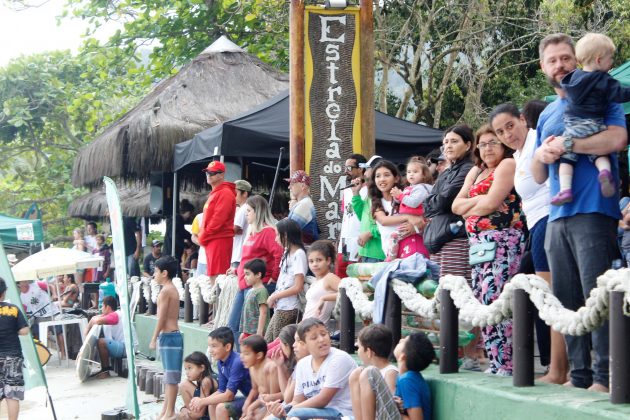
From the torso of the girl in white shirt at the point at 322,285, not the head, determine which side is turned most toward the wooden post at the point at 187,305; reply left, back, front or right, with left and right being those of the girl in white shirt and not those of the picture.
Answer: right

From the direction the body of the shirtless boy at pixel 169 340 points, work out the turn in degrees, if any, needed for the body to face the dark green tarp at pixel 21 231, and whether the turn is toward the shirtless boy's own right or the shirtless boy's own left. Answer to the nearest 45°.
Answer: approximately 90° to the shirtless boy's own right

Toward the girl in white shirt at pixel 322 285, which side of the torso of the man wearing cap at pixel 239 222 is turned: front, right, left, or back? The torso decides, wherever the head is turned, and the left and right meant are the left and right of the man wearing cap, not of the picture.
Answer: left

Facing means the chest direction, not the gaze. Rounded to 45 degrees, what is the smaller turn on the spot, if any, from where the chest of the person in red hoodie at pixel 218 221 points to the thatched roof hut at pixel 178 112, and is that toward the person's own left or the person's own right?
approximately 90° to the person's own right

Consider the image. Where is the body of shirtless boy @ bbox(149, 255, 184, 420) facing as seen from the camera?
to the viewer's left

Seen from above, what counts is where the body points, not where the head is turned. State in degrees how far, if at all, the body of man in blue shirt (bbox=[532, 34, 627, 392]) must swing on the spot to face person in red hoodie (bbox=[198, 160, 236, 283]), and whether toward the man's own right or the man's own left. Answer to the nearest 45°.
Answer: approximately 90° to the man's own right

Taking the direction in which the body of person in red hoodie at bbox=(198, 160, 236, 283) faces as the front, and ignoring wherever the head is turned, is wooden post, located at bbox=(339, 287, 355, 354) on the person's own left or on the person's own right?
on the person's own left
